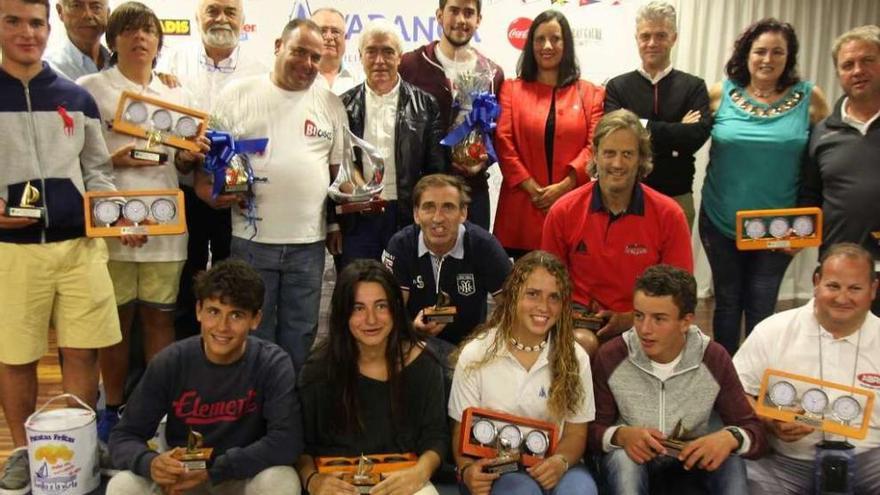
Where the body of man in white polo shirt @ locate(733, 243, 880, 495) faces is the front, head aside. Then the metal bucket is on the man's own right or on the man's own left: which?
on the man's own right

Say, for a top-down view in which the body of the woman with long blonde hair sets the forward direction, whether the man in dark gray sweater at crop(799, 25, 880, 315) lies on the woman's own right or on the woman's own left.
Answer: on the woman's own left

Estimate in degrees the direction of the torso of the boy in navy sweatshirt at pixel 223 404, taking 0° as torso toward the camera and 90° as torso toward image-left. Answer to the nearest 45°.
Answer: approximately 0°

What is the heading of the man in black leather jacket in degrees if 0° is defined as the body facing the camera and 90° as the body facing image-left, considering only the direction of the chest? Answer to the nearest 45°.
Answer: approximately 0°

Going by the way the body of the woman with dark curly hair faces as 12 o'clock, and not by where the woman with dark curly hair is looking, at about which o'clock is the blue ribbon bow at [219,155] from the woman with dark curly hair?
The blue ribbon bow is roughly at 2 o'clock from the woman with dark curly hair.
